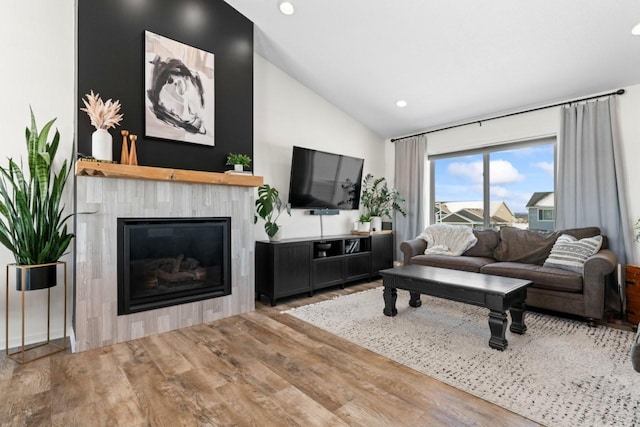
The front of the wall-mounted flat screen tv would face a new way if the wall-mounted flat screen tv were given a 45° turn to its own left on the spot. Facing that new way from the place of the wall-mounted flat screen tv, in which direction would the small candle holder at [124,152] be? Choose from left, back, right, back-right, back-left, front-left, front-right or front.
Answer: back-right

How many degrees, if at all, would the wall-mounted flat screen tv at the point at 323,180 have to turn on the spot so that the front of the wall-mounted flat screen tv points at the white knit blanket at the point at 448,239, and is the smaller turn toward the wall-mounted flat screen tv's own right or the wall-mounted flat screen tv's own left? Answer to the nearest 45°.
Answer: approximately 45° to the wall-mounted flat screen tv's own left

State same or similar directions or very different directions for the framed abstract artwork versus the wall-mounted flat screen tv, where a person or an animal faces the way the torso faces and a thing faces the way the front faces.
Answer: same or similar directions

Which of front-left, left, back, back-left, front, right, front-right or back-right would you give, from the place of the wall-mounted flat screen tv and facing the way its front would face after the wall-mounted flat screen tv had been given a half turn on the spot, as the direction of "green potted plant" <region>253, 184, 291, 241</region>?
left

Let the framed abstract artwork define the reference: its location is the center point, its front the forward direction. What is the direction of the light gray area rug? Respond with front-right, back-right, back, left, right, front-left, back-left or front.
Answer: front

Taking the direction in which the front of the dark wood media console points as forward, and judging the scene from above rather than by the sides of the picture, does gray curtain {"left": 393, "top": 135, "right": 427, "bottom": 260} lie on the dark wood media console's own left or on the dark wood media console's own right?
on the dark wood media console's own left

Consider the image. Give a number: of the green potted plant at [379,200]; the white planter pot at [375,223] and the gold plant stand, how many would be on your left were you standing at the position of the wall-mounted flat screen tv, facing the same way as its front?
2

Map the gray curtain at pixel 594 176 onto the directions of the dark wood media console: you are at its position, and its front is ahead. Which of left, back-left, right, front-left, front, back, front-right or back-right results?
front-left

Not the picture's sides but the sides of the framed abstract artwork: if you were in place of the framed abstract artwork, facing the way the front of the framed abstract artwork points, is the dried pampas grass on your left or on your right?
on your right

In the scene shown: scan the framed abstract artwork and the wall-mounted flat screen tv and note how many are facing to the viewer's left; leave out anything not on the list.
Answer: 0

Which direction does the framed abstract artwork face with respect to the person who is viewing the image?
facing the viewer and to the right of the viewer

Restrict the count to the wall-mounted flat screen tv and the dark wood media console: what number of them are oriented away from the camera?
0

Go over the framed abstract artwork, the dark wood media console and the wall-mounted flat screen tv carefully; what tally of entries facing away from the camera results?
0
